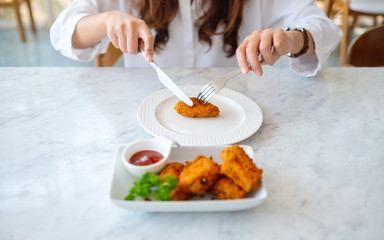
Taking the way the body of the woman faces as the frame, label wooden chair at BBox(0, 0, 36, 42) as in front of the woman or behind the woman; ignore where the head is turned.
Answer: behind

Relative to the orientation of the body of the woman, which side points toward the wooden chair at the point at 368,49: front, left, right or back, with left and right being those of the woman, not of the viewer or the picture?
left

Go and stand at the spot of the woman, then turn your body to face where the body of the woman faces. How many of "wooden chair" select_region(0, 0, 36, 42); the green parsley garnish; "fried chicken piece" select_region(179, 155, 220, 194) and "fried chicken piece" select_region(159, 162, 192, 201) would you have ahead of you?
3

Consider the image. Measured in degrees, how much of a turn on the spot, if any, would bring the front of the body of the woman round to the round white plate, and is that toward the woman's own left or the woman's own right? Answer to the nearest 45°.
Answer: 0° — they already face it

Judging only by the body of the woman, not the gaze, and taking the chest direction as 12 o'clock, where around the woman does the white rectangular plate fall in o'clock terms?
The white rectangular plate is roughly at 12 o'clock from the woman.

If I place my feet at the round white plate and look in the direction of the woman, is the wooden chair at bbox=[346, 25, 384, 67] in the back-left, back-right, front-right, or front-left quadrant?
front-right

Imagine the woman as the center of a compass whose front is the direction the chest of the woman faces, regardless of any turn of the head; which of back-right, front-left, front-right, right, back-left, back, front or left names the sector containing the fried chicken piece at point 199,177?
front

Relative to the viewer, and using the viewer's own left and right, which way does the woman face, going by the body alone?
facing the viewer

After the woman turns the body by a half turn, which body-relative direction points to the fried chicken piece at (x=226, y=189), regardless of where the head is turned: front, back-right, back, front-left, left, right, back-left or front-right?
back

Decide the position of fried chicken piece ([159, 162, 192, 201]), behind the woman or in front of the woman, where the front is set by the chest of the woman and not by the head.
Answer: in front

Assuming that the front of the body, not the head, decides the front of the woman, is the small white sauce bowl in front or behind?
in front

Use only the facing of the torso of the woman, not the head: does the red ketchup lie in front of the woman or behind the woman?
in front

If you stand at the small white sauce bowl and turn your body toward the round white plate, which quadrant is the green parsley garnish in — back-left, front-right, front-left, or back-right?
back-right

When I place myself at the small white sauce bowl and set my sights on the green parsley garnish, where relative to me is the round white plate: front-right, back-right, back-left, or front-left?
back-left

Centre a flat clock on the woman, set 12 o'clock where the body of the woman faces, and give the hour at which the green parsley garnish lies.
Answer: The green parsley garnish is roughly at 12 o'clock from the woman.

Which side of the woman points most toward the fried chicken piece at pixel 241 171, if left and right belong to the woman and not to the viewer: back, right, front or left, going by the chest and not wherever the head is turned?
front
